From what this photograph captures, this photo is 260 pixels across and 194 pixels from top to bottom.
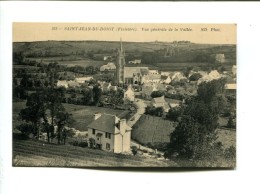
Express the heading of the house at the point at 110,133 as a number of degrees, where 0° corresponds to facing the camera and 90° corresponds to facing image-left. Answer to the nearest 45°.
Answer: approximately 45°
